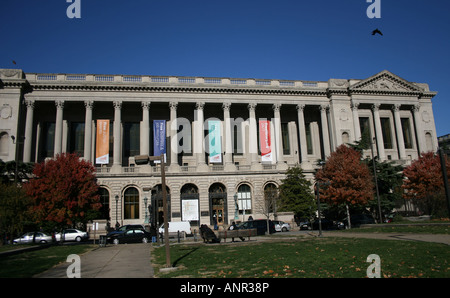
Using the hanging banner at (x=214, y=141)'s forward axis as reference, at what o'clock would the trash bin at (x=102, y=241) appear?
The trash bin is roughly at 1 o'clock from the hanging banner.

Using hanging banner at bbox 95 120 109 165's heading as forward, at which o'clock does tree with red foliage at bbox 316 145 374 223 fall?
The tree with red foliage is roughly at 10 o'clock from the hanging banner.

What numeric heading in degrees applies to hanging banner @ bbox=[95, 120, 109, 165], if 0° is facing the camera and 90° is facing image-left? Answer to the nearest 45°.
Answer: approximately 0°

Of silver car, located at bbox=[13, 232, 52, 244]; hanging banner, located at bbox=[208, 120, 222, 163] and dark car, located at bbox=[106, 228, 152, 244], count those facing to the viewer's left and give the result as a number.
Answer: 2

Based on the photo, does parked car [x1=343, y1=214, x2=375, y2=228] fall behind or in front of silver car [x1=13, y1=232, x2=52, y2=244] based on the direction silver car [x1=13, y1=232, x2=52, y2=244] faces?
behind

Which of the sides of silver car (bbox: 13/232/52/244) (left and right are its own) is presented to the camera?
left

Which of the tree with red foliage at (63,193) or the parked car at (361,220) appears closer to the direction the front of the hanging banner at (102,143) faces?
the tree with red foliage

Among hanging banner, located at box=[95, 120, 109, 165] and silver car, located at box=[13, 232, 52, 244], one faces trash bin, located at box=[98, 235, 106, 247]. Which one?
the hanging banner

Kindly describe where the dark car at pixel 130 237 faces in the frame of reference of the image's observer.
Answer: facing to the left of the viewer

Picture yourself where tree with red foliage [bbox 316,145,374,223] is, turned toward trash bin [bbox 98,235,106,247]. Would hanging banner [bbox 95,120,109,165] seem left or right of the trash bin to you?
right
